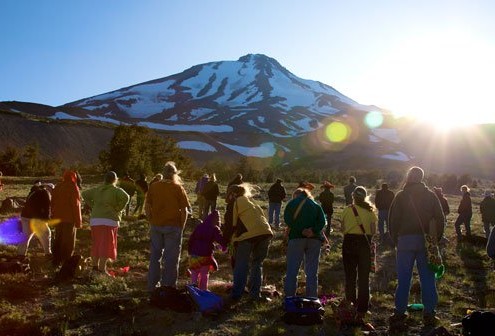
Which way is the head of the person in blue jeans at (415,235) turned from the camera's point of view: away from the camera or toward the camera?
away from the camera

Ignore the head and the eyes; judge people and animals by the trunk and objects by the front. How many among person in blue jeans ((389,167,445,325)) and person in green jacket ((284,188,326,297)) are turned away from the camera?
2

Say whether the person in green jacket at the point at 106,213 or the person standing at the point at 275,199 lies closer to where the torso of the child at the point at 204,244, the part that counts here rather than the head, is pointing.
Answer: the person standing

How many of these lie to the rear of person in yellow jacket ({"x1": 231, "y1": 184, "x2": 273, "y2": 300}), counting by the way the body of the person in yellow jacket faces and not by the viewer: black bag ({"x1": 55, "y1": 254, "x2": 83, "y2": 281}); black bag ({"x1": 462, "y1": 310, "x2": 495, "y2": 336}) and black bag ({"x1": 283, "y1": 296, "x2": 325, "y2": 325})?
2

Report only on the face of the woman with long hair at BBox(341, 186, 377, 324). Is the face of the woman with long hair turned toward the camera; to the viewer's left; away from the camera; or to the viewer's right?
away from the camera

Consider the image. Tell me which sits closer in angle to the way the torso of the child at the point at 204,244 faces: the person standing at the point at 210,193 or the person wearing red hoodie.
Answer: the person standing

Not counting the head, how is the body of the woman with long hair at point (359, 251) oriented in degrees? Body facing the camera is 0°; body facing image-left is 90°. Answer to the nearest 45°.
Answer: approximately 180°

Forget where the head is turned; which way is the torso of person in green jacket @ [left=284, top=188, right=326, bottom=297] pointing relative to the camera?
away from the camera

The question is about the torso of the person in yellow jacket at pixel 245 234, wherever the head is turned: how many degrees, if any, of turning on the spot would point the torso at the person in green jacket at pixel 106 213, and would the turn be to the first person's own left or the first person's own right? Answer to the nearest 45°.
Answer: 0° — they already face them

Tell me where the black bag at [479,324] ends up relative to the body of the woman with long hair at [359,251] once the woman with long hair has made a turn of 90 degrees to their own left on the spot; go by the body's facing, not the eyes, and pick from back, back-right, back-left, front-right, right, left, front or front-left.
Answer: back-left

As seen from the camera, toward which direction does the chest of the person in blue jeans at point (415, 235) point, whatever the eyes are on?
away from the camera

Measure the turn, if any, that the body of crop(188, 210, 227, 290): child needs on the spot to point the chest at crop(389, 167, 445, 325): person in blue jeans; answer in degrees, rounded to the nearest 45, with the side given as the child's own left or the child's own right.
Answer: approximately 90° to the child's own right
